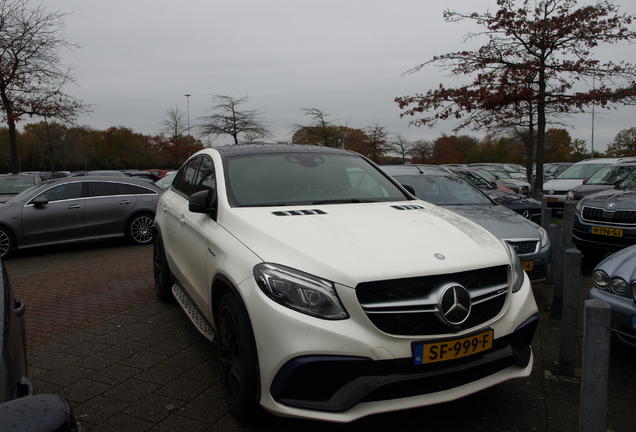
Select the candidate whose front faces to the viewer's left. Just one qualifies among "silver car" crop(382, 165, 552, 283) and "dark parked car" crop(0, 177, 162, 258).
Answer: the dark parked car

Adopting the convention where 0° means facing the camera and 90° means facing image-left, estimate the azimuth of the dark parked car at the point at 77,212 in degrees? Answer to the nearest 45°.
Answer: approximately 90°

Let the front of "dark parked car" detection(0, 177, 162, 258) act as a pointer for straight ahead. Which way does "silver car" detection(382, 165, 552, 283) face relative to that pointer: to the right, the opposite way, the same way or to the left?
to the left

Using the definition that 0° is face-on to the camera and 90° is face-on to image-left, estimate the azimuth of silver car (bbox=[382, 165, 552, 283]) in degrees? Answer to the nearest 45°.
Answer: approximately 315°

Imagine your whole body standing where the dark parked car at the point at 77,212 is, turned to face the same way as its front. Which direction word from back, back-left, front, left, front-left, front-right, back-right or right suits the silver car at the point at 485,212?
back-left

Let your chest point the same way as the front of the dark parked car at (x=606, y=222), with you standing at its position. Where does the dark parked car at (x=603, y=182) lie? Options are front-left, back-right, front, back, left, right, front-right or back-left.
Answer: back-right

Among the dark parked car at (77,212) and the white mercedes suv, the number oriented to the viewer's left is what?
1

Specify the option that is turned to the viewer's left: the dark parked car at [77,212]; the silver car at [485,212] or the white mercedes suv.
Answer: the dark parked car

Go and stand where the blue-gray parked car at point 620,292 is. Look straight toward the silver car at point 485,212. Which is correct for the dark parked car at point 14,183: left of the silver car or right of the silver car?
left

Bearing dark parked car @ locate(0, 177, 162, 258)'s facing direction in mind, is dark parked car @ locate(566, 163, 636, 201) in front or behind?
behind

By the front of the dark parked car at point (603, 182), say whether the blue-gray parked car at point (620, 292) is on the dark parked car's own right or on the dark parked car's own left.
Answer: on the dark parked car's own left

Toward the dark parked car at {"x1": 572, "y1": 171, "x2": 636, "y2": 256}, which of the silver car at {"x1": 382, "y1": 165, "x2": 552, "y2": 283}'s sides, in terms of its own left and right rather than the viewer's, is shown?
left

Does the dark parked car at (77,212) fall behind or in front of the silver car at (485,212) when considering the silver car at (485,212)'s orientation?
behind

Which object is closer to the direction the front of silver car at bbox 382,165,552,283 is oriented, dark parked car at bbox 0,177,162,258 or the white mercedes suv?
the white mercedes suv
